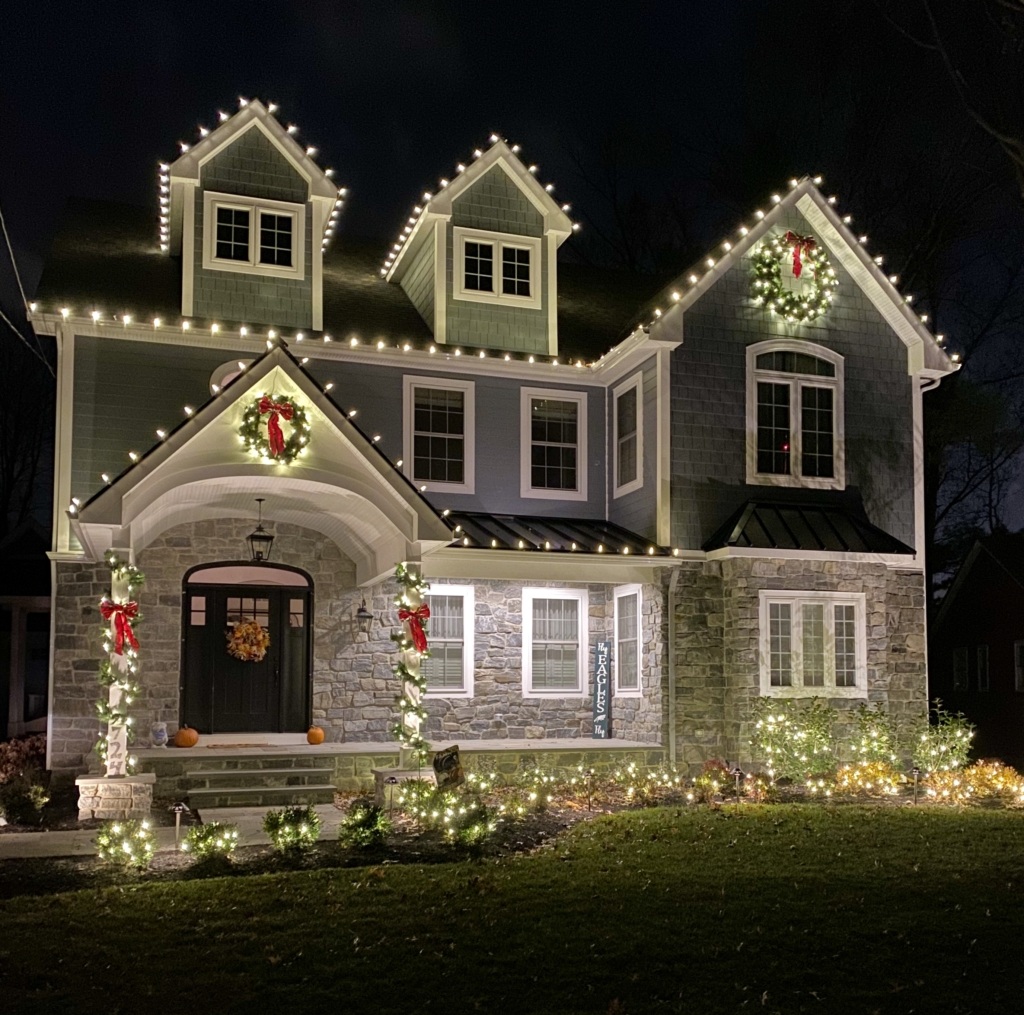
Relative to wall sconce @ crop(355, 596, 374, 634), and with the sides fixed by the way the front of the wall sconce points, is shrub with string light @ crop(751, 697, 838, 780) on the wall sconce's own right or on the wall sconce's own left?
on the wall sconce's own left

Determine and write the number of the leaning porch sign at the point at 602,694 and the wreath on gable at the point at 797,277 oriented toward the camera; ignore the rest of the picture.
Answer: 2

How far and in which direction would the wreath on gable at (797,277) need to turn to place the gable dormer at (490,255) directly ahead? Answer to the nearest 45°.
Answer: approximately 90° to its right

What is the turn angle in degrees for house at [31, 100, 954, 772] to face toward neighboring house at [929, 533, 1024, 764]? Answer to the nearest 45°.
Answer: approximately 135° to its left

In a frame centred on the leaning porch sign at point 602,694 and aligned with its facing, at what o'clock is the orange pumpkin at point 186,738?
The orange pumpkin is roughly at 2 o'clock from the leaning porch sign.

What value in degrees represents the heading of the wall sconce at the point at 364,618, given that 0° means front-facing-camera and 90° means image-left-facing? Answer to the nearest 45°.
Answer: approximately 0°
